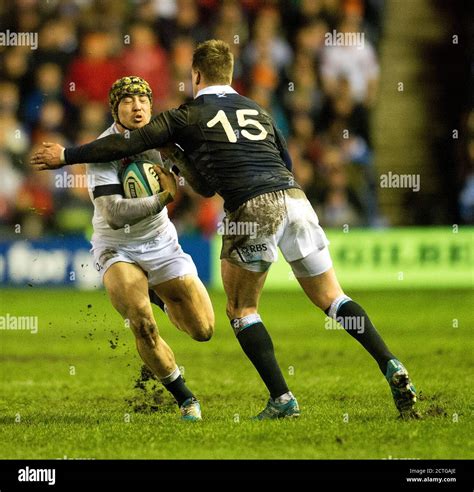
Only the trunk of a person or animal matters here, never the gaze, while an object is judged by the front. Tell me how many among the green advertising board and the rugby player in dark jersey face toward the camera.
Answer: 1

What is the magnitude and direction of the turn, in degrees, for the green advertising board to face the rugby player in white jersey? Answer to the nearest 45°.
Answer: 0° — it already faces them

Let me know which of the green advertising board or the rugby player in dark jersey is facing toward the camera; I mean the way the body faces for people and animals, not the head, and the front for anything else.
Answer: the green advertising board

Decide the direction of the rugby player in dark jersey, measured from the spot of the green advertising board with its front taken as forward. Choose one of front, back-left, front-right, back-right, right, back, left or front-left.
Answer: front

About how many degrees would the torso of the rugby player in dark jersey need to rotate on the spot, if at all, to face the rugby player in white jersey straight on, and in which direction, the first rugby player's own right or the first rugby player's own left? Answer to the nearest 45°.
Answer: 0° — they already face them

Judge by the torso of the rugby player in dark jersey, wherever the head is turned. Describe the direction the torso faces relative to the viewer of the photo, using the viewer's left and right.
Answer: facing away from the viewer and to the left of the viewer

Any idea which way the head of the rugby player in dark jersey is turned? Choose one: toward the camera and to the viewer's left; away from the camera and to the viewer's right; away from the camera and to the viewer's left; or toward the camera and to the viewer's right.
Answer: away from the camera and to the viewer's left

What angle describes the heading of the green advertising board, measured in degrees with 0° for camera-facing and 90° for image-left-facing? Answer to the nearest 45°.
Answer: approximately 0°

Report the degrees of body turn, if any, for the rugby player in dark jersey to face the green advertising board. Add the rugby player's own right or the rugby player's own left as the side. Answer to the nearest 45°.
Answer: approximately 45° to the rugby player's own right
